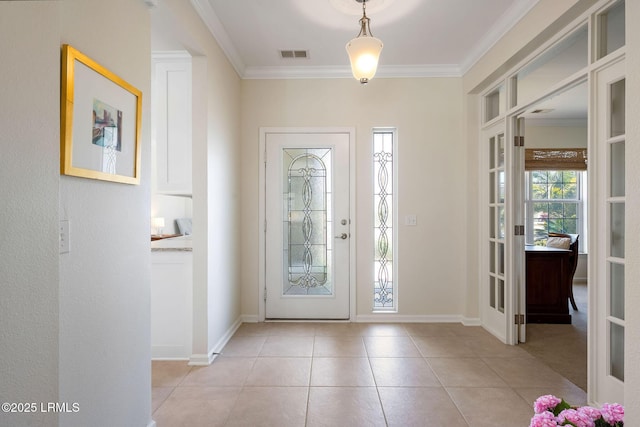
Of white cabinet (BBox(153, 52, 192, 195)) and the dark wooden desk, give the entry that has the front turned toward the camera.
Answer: the white cabinet

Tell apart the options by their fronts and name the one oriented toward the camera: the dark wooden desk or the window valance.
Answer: the window valance

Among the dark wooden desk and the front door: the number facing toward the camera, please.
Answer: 1

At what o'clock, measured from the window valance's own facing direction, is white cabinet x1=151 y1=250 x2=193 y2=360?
The white cabinet is roughly at 1 o'clock from the window valance.

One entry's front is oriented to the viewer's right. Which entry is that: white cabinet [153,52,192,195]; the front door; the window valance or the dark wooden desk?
the dark wooden desk

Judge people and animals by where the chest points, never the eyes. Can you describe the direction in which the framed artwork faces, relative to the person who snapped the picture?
facing the viewer and to the right of the viewer

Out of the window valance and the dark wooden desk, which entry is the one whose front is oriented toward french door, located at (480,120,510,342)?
the window valance

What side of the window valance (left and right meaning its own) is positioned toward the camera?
front

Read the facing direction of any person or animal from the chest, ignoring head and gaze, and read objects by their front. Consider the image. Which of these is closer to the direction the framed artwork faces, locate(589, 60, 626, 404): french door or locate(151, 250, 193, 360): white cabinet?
the french door

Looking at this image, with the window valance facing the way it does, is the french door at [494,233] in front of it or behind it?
in front

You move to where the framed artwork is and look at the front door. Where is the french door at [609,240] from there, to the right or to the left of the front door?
right

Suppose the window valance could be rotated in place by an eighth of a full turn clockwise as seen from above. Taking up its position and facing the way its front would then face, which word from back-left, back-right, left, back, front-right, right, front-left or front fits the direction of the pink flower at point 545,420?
front-left

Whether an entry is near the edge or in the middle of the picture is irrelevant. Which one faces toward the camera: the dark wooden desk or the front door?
the front door

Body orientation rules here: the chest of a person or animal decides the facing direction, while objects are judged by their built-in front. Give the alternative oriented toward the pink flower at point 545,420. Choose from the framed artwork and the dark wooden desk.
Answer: the framed artwork

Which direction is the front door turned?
toward the camera

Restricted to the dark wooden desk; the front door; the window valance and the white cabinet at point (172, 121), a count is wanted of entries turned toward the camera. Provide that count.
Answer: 3

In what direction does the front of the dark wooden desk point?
to the viewer's right

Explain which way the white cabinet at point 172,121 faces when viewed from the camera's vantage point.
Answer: facing the viewer

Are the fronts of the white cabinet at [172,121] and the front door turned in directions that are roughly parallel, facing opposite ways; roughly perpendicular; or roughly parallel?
roughly parallel

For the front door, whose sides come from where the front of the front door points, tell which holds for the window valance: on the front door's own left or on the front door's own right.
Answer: on the front door's own left
